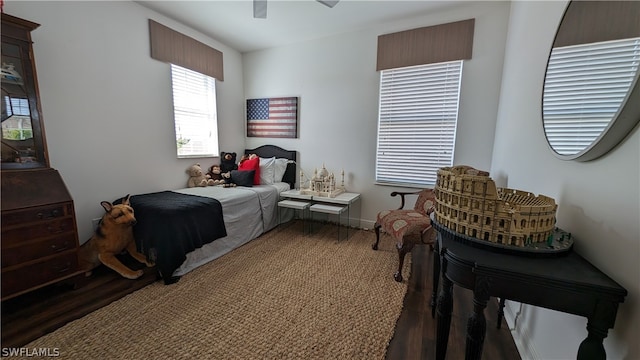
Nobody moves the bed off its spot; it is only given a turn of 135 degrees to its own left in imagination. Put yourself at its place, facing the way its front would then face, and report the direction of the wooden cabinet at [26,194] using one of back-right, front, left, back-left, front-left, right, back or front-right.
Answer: back

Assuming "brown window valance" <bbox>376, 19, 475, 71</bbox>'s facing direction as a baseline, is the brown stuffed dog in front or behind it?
in front

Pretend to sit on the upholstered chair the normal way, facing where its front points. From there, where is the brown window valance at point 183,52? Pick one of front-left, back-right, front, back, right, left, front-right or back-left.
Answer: front-right

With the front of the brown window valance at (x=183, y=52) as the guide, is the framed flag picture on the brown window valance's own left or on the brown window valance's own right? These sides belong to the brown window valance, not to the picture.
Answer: on the brown window valance's own left

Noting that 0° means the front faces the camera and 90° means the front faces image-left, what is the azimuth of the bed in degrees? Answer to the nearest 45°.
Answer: approximately 45°

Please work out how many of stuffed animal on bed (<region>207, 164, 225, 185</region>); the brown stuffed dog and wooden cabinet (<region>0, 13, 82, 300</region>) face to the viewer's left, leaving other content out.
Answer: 0

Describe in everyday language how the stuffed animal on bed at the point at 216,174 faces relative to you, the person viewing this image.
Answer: facing the viewer and to the right of the viewer

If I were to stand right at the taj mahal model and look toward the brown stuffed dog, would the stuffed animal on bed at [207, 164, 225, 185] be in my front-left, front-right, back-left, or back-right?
front-right

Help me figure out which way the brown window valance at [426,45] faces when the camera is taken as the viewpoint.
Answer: facing the viewer and to the left of the viewer

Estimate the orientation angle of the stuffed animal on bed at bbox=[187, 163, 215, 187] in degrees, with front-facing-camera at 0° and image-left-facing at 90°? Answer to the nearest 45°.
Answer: approximately 315°

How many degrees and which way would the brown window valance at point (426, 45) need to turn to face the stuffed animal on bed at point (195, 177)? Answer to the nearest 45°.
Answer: approximately 45° to its right

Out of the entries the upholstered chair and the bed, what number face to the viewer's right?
0
